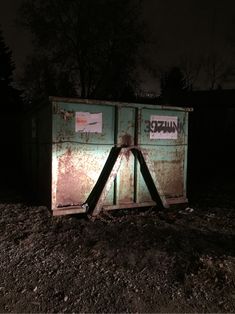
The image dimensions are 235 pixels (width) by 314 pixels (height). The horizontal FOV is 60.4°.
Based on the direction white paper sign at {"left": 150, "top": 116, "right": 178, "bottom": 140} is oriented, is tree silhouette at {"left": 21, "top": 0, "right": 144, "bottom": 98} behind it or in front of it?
behind

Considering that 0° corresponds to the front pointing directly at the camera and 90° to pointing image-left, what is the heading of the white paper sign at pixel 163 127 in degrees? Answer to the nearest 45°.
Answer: approximately 0°

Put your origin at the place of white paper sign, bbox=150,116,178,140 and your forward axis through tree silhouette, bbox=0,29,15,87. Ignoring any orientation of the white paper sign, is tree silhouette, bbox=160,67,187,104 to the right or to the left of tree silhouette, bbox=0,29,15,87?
right

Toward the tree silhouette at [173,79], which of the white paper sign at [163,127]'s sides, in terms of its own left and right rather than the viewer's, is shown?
back
